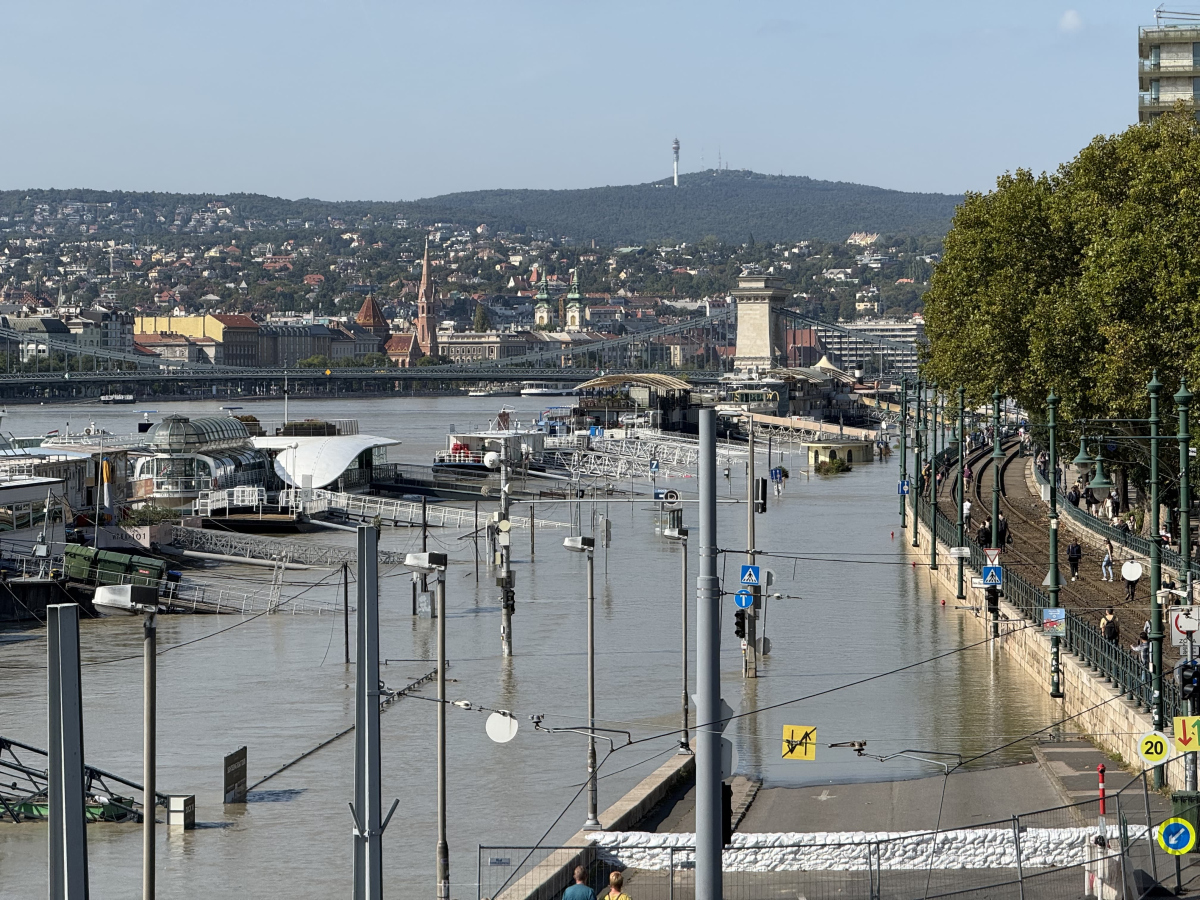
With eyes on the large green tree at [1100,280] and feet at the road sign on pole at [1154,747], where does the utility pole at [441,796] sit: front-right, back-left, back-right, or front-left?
back-left

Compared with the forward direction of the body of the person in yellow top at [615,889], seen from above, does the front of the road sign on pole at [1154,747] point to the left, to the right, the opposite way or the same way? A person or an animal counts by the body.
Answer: the opposite way

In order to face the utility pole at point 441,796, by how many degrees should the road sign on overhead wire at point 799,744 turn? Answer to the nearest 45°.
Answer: approximately 45° to its right

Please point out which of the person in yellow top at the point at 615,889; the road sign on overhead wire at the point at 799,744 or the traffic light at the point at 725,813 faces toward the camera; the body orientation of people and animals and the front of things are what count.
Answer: the road sign on overhead wire

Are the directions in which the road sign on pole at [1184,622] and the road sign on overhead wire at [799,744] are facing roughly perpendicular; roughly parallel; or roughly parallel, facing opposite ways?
roughly parallel

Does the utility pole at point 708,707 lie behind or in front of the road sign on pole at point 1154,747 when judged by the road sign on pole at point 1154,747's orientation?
in front

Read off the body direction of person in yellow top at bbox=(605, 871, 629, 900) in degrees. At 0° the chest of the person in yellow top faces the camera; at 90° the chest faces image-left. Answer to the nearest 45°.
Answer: approximately 180°

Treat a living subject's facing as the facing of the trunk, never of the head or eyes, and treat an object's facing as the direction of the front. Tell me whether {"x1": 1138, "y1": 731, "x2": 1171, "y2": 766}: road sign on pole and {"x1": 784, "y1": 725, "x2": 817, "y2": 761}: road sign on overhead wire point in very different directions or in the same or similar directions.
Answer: same or similar directions

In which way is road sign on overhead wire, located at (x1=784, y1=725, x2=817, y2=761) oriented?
toward the camera

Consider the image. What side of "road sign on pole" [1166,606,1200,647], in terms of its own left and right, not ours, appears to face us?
front

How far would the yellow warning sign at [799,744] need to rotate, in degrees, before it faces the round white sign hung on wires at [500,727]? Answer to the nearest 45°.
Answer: approximately 45° to its right

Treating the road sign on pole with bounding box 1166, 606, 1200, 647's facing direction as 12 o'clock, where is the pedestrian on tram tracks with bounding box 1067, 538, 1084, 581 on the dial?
The pedestrian on tram tracks is roughly at 6 o'clock from the road sign on pole.

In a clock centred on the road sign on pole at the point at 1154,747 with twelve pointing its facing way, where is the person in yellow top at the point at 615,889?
The person in yellow top is roughly at 1 o'clock from the road sign on pole.

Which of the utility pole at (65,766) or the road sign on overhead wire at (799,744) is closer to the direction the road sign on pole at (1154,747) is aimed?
the utility pole

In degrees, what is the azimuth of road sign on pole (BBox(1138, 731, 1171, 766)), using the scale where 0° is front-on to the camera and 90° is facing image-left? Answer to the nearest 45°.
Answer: approximately 0°
